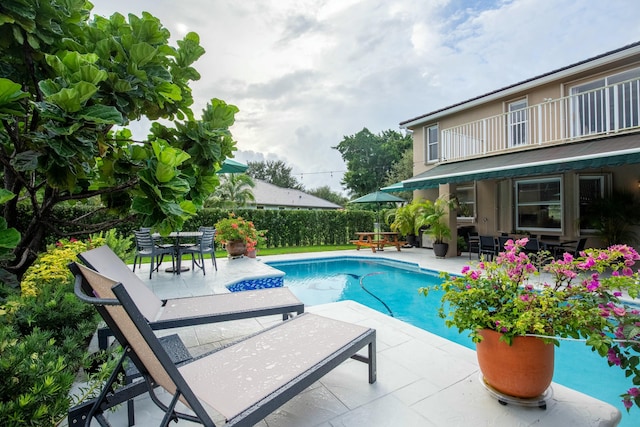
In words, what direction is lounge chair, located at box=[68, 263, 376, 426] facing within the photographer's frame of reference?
facing away from the viewer and to the right of the viewer

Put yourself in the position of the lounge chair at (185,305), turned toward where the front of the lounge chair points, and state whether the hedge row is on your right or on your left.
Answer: on your left

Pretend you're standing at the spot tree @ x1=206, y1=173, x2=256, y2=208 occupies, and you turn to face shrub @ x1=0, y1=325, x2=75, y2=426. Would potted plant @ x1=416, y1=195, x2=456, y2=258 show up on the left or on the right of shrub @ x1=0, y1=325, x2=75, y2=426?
left

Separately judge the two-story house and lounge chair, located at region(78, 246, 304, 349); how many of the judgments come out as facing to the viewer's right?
1

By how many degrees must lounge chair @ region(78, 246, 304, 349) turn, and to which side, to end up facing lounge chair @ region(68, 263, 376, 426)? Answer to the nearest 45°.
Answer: approximately 90° to its right

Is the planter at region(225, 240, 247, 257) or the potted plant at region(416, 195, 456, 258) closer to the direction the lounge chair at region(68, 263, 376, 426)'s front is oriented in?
the potted plant

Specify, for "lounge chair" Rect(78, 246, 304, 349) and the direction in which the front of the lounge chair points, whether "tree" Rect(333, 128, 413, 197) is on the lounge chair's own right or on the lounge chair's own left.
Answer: on the lounge chair's own left

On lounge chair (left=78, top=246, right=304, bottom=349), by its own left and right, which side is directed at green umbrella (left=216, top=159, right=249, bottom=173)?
left

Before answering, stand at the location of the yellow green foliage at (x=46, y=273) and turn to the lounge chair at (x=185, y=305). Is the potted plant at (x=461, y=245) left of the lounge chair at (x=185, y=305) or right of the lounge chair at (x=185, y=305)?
left

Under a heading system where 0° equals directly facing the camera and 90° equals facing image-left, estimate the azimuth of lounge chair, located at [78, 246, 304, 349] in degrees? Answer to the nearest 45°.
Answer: approximately 270°

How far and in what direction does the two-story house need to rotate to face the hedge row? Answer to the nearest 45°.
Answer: approximately 45° to its right

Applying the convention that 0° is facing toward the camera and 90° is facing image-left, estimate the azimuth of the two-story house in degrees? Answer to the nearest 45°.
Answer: approximately 45°
